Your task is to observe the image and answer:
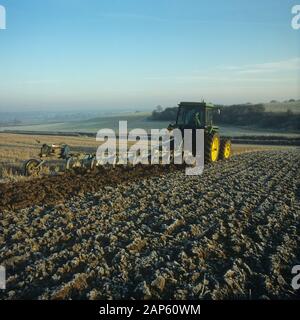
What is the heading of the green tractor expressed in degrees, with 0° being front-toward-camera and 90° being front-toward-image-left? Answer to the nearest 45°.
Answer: approximately 225°
